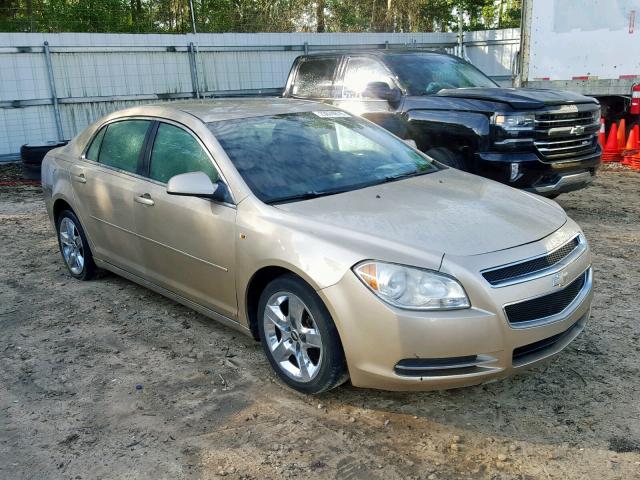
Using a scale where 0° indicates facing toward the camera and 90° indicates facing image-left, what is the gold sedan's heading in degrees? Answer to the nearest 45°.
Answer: approximately 315°

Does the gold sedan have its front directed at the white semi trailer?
no

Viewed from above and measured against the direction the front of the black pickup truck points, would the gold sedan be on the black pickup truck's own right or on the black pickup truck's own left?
on the black pickup truck's own right

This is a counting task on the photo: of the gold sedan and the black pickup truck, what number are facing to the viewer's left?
0

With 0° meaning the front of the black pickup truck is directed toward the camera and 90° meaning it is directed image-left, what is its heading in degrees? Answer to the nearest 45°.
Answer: approximately 315°

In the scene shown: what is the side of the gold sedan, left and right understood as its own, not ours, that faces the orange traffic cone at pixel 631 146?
left

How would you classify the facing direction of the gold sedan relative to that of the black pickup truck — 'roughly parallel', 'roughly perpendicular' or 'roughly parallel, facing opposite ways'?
roughly parallel

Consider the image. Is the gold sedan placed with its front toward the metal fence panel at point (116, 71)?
no

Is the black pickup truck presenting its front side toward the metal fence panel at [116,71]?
no

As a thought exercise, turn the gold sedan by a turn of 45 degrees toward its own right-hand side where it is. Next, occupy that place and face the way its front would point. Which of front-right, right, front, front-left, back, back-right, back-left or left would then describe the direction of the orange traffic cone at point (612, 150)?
back-left
